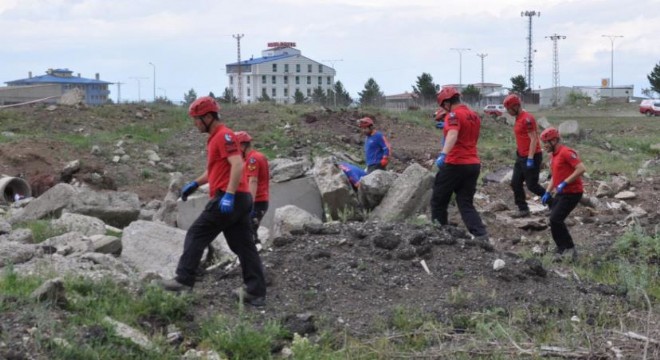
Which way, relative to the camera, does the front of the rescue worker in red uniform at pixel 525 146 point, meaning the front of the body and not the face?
to the viewer's left

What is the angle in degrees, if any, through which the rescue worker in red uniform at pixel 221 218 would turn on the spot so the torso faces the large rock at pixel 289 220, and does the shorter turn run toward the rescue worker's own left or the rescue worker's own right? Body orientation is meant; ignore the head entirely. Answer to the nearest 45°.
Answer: approximately 90° to the rescue worker's own right

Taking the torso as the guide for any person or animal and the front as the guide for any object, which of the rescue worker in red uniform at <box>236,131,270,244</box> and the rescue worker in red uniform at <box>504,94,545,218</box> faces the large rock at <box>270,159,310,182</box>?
the rescue worker in red uniform at <box>504,94,545,218</box>

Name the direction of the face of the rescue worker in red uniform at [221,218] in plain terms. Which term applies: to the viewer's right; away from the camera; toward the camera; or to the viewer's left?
to the viewer's left

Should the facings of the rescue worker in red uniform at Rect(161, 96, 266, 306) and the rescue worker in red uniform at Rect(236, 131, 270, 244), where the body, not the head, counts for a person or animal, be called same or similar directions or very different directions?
same or similar directions

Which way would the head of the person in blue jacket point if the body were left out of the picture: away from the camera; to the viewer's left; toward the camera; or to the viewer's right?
to the viewer's left

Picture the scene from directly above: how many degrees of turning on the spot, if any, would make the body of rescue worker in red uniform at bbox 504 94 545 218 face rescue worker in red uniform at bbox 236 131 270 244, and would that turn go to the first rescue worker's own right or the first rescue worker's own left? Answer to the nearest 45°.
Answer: approximately 45° to the first rescue worker's own left

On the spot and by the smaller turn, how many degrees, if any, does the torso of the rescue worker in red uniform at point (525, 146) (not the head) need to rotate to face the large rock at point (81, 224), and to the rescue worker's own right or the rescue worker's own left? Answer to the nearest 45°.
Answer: approximately 45° to the rescue worker's own left

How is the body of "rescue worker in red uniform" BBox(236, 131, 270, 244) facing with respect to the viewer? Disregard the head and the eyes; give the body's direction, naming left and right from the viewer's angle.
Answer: facing to the left of the viewer

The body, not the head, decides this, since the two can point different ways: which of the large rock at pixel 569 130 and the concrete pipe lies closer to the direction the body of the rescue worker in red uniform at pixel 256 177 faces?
the concrete pipe
